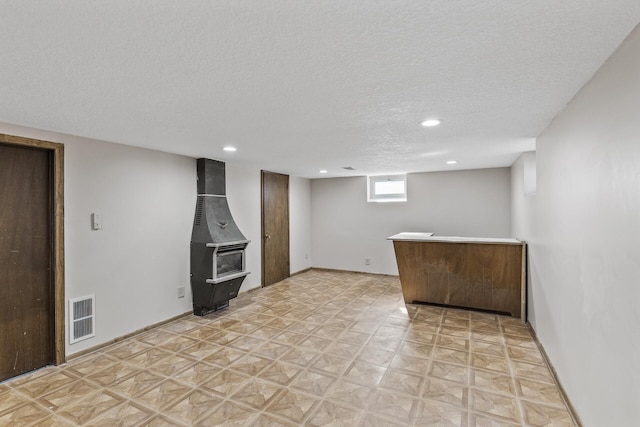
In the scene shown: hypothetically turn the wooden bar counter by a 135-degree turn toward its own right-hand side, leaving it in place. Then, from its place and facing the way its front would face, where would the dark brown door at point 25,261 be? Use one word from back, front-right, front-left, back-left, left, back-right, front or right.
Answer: left

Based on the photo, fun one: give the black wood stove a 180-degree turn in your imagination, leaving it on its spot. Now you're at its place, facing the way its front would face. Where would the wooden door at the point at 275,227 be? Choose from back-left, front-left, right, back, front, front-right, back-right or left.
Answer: right

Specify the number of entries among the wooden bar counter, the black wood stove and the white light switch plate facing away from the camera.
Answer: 0

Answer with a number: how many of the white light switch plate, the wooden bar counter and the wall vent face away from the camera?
0

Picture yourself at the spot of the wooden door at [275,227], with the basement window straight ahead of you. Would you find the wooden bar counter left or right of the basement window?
right

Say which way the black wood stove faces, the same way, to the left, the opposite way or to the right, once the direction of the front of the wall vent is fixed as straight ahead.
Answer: the same way

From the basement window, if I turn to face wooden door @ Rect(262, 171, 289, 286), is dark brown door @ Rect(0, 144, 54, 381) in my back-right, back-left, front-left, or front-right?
front-left

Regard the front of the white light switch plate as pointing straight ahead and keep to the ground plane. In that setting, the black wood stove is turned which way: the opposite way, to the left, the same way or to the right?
the same way

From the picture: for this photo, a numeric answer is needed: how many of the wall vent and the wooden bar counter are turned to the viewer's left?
0

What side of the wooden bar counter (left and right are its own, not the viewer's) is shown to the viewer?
front

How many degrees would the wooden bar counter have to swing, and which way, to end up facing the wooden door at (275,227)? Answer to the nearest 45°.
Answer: approximately 90° to its right

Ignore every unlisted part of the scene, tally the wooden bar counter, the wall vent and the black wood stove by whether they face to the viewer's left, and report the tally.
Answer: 0

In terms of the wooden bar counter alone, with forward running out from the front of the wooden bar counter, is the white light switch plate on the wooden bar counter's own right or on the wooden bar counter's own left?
on the wooden bar counter's own right

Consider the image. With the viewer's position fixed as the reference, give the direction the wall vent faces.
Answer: facing the viewer and to the right of the viewer

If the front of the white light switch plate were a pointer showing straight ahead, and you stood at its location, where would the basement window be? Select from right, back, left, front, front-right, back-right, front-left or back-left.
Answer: front-left

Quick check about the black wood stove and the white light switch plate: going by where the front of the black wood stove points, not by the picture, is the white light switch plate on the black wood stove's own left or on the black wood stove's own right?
on the black wood stove's own right

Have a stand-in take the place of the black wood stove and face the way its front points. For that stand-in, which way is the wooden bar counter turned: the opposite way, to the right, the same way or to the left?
to the right

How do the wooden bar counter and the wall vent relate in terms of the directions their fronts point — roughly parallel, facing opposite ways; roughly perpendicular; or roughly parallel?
roughly perpendicular
